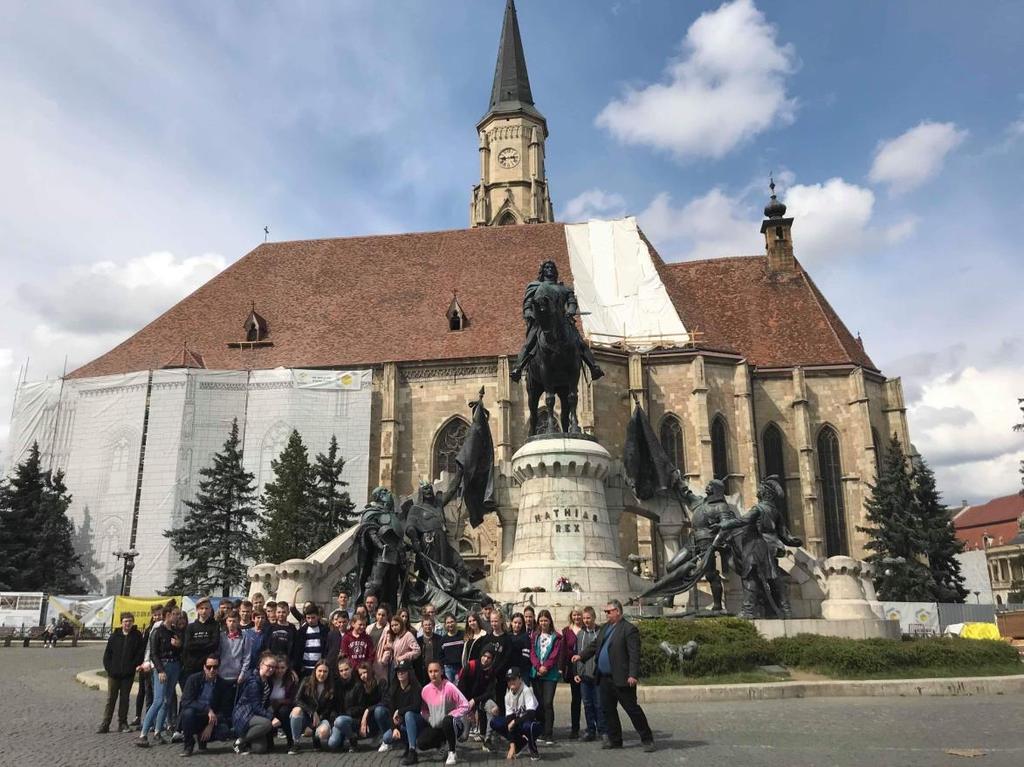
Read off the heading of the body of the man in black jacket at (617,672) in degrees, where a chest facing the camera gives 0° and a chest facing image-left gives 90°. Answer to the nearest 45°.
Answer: approximately 45°

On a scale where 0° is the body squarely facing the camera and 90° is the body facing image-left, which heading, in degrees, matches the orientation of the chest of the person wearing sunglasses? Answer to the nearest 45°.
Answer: approximately 0°

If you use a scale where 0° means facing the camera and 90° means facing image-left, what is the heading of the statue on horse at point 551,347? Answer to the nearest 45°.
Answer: approximately 0°

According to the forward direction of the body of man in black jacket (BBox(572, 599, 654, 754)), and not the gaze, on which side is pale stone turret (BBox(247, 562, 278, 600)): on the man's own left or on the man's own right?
on the man's own right

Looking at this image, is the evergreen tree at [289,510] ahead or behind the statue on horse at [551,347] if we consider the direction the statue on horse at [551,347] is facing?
behind

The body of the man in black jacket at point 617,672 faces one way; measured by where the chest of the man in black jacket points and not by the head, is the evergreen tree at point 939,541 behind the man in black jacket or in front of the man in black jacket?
behind

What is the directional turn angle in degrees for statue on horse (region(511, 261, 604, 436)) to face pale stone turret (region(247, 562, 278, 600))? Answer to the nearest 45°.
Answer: approximately 90° to its right
